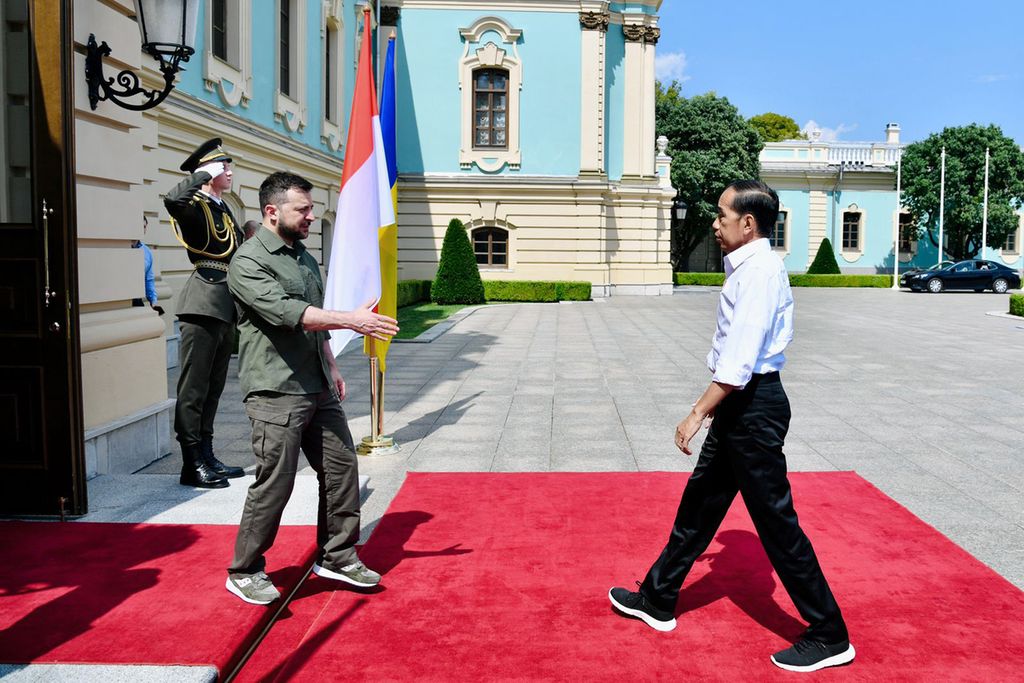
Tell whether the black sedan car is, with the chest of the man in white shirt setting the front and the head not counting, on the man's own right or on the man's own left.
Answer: on the man's own right

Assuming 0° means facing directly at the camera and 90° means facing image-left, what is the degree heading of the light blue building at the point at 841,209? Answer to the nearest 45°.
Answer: approximately 0°

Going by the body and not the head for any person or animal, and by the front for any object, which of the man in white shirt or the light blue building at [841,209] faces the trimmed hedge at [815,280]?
the light blue building

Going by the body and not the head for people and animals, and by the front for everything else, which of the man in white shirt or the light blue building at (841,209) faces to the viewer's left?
the man in white shirt

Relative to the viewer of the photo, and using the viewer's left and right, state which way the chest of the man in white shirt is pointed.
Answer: facing to the left of the viewer

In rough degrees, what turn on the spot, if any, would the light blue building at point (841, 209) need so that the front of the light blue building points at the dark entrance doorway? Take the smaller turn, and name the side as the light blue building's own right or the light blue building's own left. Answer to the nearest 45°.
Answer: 0° — it already faces it

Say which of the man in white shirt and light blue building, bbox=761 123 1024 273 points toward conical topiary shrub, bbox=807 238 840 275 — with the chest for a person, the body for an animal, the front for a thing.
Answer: the light blue building
